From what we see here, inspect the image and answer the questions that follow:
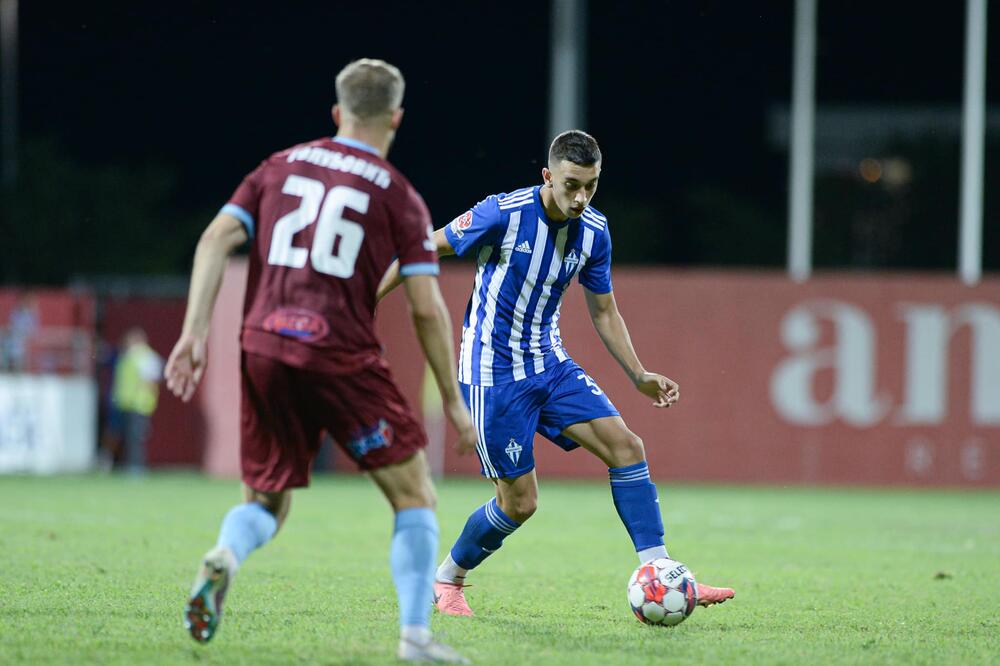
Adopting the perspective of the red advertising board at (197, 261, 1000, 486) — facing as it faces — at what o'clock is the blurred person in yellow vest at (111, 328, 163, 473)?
The blurred person in yellow vest is roughly at 3 o'clock from the red advertising board.

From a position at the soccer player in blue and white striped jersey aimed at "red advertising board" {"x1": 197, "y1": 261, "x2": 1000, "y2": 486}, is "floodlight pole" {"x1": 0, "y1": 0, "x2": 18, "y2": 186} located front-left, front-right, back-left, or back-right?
front-left

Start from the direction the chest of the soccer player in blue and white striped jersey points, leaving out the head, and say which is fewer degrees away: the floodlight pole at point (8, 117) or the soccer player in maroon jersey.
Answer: the soccer player in maroon jersey

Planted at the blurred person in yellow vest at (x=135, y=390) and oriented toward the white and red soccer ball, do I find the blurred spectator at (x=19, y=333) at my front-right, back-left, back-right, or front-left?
back-right

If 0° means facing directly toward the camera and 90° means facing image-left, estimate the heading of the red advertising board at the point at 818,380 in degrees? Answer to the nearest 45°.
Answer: approximately 0°

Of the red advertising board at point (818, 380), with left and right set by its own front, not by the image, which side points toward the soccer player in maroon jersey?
front

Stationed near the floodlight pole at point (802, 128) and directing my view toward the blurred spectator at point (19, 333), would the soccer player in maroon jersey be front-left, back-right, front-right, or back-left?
front-left

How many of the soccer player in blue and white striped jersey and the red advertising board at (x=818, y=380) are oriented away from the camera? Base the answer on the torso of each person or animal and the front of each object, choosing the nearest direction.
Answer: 0

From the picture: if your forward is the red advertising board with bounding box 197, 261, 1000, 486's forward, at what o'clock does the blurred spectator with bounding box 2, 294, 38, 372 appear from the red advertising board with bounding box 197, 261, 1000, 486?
The blurred spectator is roughly at 3 o'clock from the red advertising board.

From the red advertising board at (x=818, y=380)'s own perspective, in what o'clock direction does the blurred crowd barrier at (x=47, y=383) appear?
The blurred crowd barrier is roughly at 3 o'clock from the red advertising board.

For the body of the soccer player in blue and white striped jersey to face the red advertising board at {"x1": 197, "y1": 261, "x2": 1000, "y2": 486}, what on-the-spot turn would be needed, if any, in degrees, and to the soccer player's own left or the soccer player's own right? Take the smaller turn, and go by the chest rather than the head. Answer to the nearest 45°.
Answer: approximately 135° to the soccer player's own left

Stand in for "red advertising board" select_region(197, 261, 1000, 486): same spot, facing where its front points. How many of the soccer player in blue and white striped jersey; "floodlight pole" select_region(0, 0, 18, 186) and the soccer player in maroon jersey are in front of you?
2

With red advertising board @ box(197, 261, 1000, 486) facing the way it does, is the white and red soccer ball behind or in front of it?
in front

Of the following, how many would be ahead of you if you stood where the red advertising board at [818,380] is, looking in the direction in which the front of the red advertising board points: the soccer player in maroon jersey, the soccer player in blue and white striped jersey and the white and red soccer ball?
3
